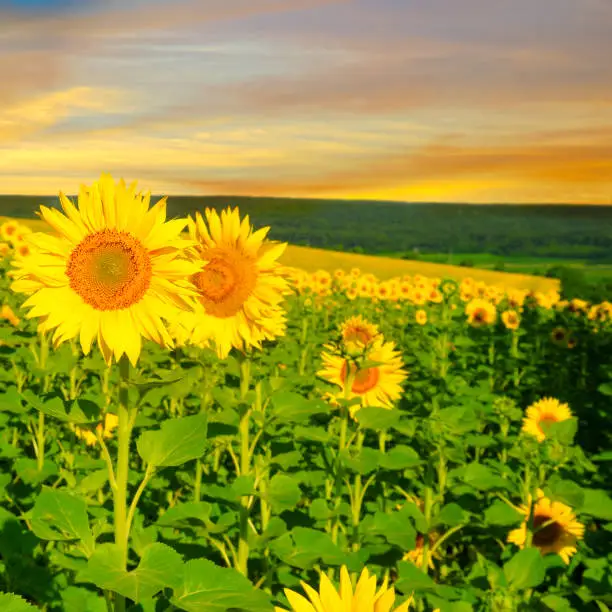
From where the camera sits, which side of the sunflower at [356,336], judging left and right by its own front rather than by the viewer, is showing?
front

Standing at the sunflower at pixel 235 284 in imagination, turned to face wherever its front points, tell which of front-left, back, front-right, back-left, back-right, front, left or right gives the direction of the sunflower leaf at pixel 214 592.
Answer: front-left

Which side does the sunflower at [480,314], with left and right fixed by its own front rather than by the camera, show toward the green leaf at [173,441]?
front

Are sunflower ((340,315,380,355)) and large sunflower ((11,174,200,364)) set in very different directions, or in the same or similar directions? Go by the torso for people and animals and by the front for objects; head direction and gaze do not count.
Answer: same or similar directions

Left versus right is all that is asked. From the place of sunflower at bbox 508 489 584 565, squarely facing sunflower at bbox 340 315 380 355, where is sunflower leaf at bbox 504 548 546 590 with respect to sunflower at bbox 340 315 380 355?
left

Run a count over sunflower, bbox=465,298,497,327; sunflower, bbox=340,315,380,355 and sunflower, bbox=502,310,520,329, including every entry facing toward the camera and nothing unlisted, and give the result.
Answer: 3

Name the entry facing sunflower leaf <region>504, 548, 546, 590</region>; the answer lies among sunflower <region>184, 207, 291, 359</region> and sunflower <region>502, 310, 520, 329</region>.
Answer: sunflower <region>502, 310, 520, 329</region>

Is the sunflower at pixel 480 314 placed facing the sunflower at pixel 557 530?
yes

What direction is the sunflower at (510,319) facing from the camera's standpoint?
toward the camera

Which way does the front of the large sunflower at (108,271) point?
toward the camera

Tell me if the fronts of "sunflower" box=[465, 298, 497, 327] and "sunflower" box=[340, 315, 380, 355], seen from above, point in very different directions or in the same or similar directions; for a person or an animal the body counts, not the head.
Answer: same or similar directions

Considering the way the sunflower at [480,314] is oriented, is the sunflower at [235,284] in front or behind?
in front

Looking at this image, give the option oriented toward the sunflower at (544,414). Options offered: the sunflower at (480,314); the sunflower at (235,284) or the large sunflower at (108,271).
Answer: the sunflower at (480,314)

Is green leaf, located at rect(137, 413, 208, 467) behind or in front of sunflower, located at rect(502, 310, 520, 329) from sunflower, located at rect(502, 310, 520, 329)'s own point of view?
in front
